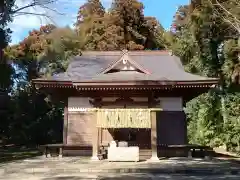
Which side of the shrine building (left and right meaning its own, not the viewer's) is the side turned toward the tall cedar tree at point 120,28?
back

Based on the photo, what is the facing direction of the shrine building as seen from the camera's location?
facing the viewer

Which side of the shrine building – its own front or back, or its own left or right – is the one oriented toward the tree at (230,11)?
left

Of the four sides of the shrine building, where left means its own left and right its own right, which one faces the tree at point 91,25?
back
